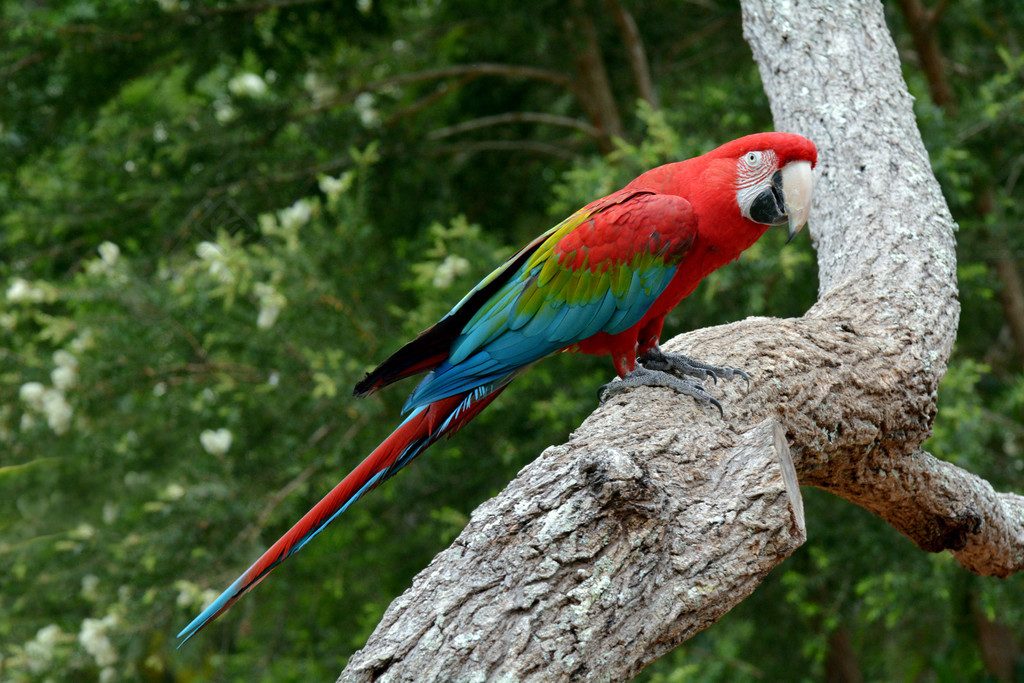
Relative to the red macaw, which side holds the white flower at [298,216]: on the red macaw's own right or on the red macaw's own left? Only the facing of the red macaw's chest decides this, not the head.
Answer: on the red macaw's own left

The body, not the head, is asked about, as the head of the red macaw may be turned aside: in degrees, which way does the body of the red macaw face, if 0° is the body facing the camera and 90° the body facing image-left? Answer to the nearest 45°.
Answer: approximately 270°

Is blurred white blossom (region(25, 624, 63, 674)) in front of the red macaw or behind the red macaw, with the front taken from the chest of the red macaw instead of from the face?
behind

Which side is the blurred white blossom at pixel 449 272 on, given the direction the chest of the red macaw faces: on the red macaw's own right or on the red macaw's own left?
on the red macaw's own left

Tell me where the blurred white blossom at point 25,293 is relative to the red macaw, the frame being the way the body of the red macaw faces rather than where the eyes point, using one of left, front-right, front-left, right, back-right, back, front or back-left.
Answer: back-left

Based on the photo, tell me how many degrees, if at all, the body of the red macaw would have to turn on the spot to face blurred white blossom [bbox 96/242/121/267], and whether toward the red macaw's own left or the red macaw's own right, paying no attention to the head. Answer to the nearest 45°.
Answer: approximately 135° to the red macaw's own left
